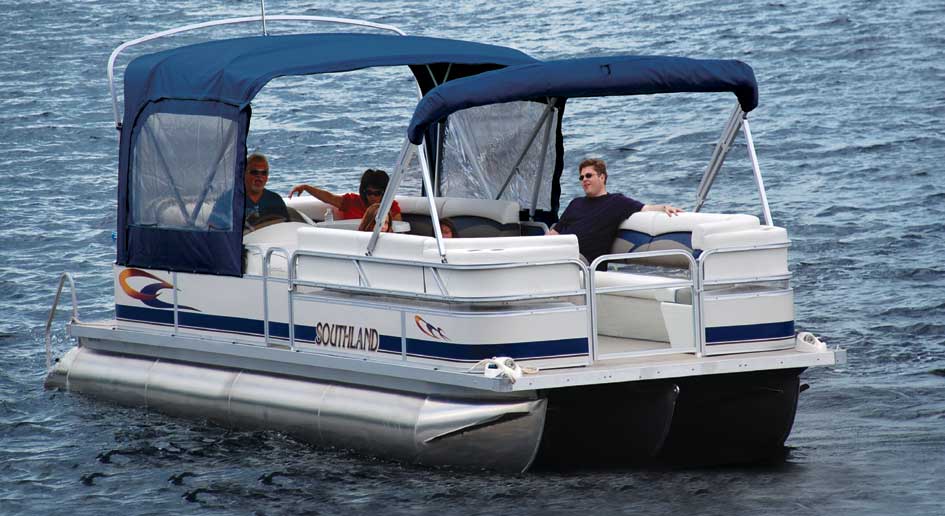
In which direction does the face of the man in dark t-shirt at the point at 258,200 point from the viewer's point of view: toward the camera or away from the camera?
toward the camera

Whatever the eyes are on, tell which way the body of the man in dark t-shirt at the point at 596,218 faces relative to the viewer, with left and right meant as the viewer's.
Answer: facing the viewer and to the left of the viewer

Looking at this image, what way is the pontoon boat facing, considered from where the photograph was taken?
facing the viewer and to the right of the viewer

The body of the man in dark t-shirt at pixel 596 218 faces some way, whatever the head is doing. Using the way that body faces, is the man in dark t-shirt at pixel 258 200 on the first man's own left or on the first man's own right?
on the first man's own right
